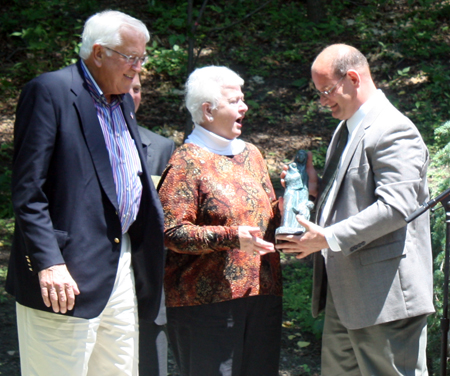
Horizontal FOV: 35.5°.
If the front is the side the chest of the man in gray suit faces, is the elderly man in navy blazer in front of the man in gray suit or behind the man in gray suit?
in front

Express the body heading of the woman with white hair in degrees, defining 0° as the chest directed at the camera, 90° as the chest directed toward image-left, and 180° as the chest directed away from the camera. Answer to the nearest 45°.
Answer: approximately 315°

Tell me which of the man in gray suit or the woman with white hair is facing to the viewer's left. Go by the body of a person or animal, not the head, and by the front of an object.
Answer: the man in gray suit

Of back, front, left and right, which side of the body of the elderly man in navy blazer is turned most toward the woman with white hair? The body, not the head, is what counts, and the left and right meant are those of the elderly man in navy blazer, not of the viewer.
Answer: left

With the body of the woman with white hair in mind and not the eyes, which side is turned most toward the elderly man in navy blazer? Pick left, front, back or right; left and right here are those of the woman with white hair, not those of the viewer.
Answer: right

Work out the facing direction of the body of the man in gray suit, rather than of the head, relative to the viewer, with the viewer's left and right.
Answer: facing to the left of the viewer

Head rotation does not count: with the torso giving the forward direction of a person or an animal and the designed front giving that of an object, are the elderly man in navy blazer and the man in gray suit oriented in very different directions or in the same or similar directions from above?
very different directions

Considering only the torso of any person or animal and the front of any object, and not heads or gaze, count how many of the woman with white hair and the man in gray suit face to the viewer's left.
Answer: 1

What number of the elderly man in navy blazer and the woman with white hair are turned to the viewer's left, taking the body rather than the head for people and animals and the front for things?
0

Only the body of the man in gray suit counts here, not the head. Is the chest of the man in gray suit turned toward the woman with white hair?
yes
